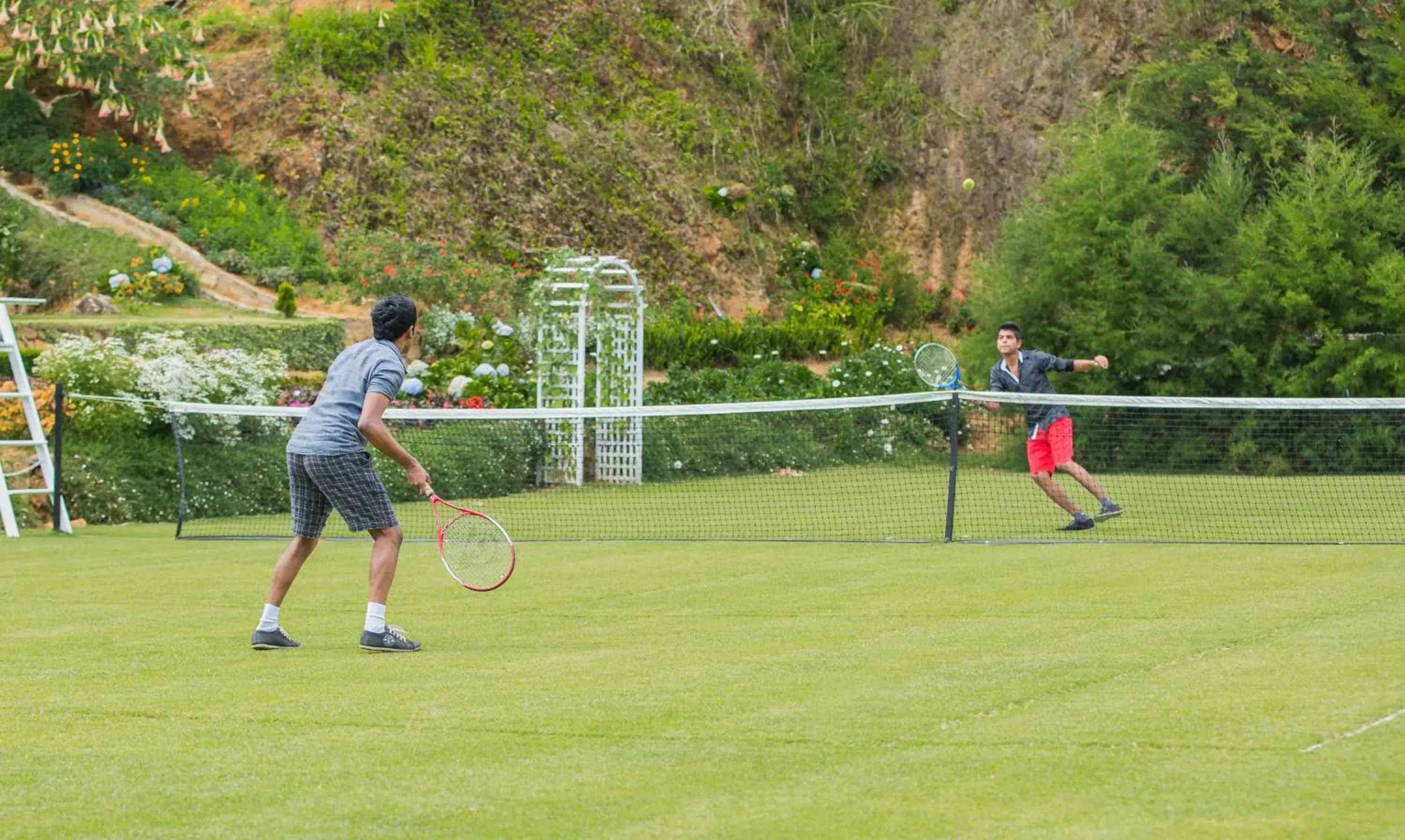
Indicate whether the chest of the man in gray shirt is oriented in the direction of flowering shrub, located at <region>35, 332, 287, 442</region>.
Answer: no

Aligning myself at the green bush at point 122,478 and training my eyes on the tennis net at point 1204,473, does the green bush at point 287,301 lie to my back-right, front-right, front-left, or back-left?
back-left

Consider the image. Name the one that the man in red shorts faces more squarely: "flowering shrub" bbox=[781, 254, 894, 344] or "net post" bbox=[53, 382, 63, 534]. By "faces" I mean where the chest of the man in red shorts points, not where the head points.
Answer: the net post

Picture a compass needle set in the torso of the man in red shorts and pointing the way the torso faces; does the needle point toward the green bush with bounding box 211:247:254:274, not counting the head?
no

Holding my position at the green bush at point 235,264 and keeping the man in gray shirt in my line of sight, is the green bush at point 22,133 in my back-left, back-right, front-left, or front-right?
back-right

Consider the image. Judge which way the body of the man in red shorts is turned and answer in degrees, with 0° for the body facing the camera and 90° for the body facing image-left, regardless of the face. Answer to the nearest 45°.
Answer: approximately 45°

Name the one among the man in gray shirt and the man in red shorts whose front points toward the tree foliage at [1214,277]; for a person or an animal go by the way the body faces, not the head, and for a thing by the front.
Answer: the man in gray shirt

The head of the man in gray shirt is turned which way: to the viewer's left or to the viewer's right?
to the viewer's right

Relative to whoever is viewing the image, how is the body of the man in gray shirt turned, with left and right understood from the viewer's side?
facing away from the viewer and to the right of the viewer

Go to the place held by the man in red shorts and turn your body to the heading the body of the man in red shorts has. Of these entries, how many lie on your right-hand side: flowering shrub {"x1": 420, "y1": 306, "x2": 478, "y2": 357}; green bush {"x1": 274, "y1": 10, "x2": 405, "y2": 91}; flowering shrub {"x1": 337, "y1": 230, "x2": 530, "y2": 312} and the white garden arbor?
4

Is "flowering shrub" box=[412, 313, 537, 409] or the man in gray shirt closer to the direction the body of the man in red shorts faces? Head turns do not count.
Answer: the man in gray shirt

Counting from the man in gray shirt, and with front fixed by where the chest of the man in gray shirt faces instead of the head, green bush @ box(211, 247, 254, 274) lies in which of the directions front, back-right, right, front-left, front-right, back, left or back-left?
front-left

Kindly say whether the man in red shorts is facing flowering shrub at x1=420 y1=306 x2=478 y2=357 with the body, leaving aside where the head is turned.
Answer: no

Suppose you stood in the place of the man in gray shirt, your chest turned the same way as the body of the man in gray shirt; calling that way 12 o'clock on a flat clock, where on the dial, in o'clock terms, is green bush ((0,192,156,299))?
The green bush is roughly at 10 o'clock from the man in gray shirt.

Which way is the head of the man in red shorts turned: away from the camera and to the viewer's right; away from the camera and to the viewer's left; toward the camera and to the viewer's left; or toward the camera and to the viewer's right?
toward the camera and to the viewer's left
